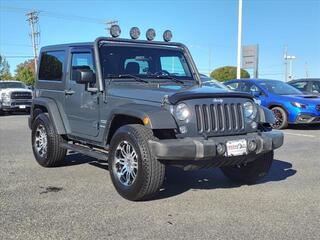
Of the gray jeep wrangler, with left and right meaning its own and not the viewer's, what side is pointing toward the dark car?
left

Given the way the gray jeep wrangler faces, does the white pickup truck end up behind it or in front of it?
behind

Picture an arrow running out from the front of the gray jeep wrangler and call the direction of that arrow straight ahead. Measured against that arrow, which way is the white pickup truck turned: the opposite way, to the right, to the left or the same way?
the same way

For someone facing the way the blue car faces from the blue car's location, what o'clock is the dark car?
The dark car is roughly at 8 o'clock from the blue car.

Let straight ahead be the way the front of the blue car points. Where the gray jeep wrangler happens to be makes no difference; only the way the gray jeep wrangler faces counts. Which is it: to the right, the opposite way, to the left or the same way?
the same way

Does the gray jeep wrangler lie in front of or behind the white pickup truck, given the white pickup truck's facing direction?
in front

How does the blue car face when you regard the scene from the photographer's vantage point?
facing the viewer and to the right of the viewer

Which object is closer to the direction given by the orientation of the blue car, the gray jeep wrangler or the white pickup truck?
the gray jeep wrangler

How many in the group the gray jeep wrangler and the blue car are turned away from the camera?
0

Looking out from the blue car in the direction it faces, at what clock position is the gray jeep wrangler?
The gray jeep wrangler is roughly at 2 o'clock from the blue car.

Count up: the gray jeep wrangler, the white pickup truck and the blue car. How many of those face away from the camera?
0
